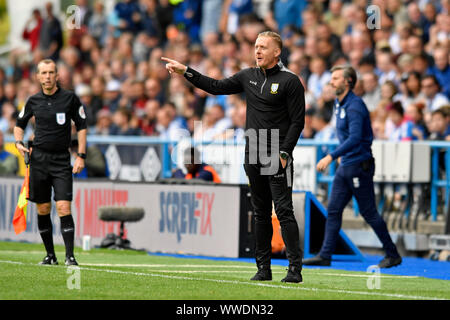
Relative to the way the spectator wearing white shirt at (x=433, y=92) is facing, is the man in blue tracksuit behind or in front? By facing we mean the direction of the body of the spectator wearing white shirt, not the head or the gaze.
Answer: in front

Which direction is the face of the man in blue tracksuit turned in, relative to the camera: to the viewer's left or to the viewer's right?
to the viewer's left

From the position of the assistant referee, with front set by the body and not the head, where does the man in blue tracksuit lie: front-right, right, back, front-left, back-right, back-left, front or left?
left

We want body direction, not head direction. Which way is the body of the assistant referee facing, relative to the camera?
toward the camera

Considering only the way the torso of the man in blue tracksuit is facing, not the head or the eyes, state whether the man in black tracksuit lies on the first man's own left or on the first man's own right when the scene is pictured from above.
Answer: on the first man's own left

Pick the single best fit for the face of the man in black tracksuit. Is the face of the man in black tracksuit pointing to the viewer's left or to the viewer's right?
to the viewer's left

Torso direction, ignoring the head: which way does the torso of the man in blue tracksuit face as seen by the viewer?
to the viewer's left

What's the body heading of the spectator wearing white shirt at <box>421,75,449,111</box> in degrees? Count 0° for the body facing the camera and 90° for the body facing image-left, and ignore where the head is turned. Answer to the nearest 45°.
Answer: approximately 45°

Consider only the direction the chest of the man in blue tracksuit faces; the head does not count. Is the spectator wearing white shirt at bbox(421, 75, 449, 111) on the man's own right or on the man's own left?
on the man's own right

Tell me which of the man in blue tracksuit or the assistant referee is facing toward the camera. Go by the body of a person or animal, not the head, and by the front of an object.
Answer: the assistant referee

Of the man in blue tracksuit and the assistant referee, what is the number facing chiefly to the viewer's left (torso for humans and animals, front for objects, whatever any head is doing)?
1
